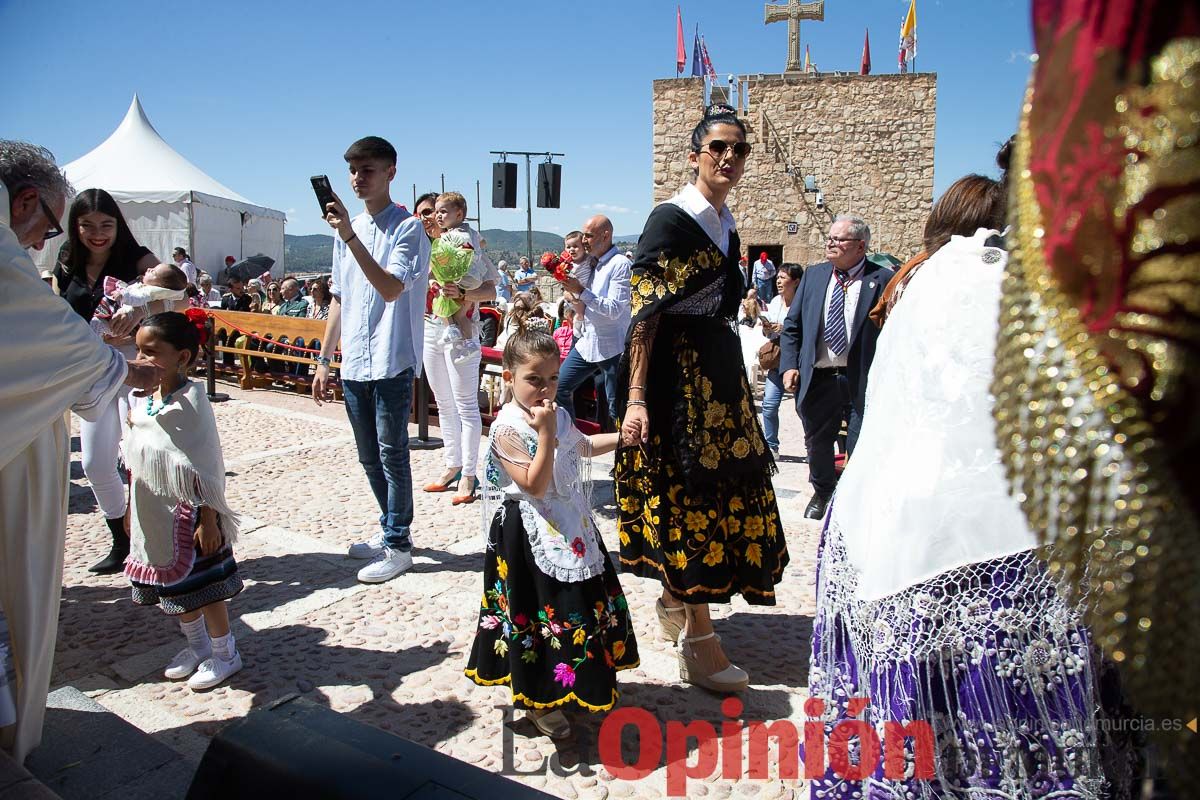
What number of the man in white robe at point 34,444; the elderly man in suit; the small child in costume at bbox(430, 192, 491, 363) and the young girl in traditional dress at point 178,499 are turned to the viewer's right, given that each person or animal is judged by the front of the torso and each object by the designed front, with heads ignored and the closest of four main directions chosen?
1

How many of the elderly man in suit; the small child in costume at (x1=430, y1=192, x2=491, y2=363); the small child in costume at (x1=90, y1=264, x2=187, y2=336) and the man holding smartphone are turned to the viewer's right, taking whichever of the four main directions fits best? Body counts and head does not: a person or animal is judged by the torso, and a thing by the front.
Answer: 0

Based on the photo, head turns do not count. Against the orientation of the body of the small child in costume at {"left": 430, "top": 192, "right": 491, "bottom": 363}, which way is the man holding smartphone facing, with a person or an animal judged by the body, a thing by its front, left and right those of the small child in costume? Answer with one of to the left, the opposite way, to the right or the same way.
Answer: the same way

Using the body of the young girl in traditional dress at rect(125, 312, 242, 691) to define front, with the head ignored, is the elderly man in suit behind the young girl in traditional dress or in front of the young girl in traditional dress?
behind

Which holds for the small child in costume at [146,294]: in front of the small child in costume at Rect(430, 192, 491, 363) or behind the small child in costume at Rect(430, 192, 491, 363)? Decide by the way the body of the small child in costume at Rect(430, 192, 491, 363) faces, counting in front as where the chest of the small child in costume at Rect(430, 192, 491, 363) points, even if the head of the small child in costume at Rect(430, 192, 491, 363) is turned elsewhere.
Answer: in front

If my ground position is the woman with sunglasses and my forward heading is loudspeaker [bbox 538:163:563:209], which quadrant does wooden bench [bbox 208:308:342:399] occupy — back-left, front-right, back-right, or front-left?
front-left

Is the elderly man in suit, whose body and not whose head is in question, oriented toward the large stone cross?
no

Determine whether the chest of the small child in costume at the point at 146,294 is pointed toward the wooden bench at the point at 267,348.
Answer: no

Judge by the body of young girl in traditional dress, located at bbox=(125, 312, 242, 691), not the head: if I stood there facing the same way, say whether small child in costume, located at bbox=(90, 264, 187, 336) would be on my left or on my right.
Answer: on my right

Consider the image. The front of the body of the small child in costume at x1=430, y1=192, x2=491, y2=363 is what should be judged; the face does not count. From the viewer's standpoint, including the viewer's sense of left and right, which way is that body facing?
facing the viewer and to the left of the viewer

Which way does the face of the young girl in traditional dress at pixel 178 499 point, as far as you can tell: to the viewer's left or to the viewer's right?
to the viewer's left

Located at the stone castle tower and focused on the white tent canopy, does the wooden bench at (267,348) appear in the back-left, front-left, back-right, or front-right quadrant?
front-left

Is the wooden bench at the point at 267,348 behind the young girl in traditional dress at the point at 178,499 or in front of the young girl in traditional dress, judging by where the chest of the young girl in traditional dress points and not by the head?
behind

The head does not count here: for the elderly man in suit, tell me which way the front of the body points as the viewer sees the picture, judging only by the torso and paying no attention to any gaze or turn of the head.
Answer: toward the camera

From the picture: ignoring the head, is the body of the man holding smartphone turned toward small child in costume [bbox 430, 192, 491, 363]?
no

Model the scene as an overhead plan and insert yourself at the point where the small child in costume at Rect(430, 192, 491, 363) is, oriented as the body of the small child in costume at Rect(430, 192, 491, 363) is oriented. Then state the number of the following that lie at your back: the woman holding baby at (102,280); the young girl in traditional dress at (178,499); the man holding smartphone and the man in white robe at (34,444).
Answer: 0
